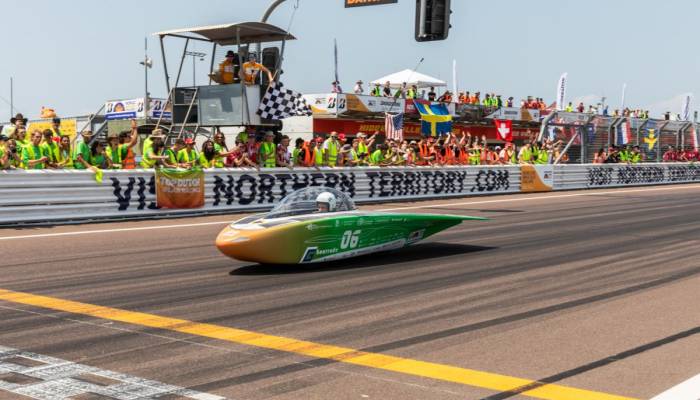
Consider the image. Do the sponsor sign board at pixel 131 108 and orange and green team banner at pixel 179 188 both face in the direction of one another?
no

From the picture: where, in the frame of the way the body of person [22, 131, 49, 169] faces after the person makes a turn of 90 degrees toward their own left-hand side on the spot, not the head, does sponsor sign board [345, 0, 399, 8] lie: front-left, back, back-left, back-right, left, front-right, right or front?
front-right

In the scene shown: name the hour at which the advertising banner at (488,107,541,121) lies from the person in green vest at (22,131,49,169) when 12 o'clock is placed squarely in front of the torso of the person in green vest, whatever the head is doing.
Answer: The advertising banner is roughly at 9 o'clock from the person in green vest.

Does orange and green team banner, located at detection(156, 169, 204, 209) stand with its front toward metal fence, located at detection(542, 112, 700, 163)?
no

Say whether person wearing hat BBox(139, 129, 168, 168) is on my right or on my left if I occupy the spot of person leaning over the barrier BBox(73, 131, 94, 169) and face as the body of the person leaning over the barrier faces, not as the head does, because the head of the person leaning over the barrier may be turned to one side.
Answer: on my left

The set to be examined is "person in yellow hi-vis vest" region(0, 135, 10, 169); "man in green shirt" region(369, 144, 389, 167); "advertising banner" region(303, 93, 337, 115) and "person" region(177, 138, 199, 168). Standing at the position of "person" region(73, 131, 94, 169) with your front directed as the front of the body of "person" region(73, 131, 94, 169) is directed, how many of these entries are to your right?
1

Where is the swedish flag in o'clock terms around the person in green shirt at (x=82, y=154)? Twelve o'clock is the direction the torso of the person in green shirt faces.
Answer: The swedish flag is roughly at 9 o'clock from the person in green shirt.

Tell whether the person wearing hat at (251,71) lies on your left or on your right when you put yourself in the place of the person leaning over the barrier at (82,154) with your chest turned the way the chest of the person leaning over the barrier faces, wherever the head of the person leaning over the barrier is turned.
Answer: on your left

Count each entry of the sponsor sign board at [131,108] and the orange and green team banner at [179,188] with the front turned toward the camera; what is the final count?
2

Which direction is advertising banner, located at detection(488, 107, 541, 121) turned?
toward the camera

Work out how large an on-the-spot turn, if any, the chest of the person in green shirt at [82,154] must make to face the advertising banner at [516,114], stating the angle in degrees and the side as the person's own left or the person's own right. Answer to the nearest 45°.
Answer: approximately 90° to the person's own left

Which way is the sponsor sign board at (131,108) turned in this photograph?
toward the camera

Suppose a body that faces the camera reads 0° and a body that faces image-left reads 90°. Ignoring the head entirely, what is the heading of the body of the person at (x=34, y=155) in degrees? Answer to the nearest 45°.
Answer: approximately 315°

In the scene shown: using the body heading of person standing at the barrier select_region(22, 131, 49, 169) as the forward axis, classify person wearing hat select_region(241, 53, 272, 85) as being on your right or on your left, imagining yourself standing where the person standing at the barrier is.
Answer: on your left

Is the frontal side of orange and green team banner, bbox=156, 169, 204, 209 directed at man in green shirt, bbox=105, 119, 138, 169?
no

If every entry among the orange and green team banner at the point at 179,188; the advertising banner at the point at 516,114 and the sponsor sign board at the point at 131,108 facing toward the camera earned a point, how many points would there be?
3
